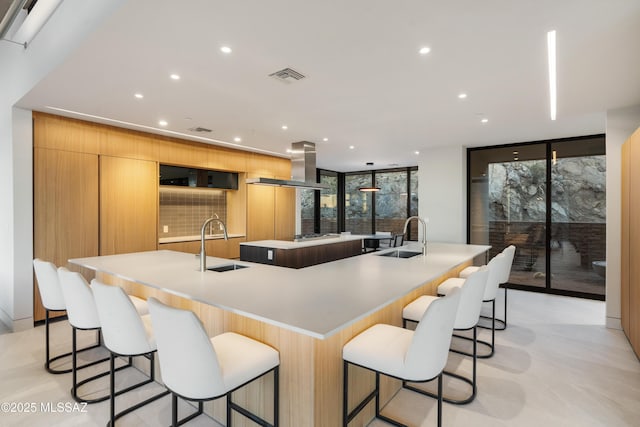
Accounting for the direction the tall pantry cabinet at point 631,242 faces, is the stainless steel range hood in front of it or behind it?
in front

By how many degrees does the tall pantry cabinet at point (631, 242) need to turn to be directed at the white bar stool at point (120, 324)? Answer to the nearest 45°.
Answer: approximately 45° to its left

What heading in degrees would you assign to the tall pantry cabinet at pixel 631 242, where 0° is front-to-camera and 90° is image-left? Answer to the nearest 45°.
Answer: approximately 90°

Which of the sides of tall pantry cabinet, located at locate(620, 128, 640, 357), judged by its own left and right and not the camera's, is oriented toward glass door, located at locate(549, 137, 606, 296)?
right

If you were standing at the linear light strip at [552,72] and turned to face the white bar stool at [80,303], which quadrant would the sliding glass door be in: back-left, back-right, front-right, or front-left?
back-right

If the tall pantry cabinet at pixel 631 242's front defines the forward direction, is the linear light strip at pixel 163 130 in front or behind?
in front

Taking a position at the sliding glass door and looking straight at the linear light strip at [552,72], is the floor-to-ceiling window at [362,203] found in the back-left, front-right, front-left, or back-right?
back-right
